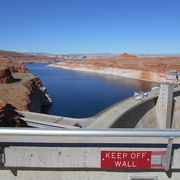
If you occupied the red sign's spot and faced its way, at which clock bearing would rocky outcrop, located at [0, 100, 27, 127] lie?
The rocky outcrop is roughly at 5 o'clock from the red sign.

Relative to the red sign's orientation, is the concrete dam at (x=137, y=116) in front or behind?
behind

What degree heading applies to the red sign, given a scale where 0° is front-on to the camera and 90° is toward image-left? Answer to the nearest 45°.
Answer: approximately 0°
